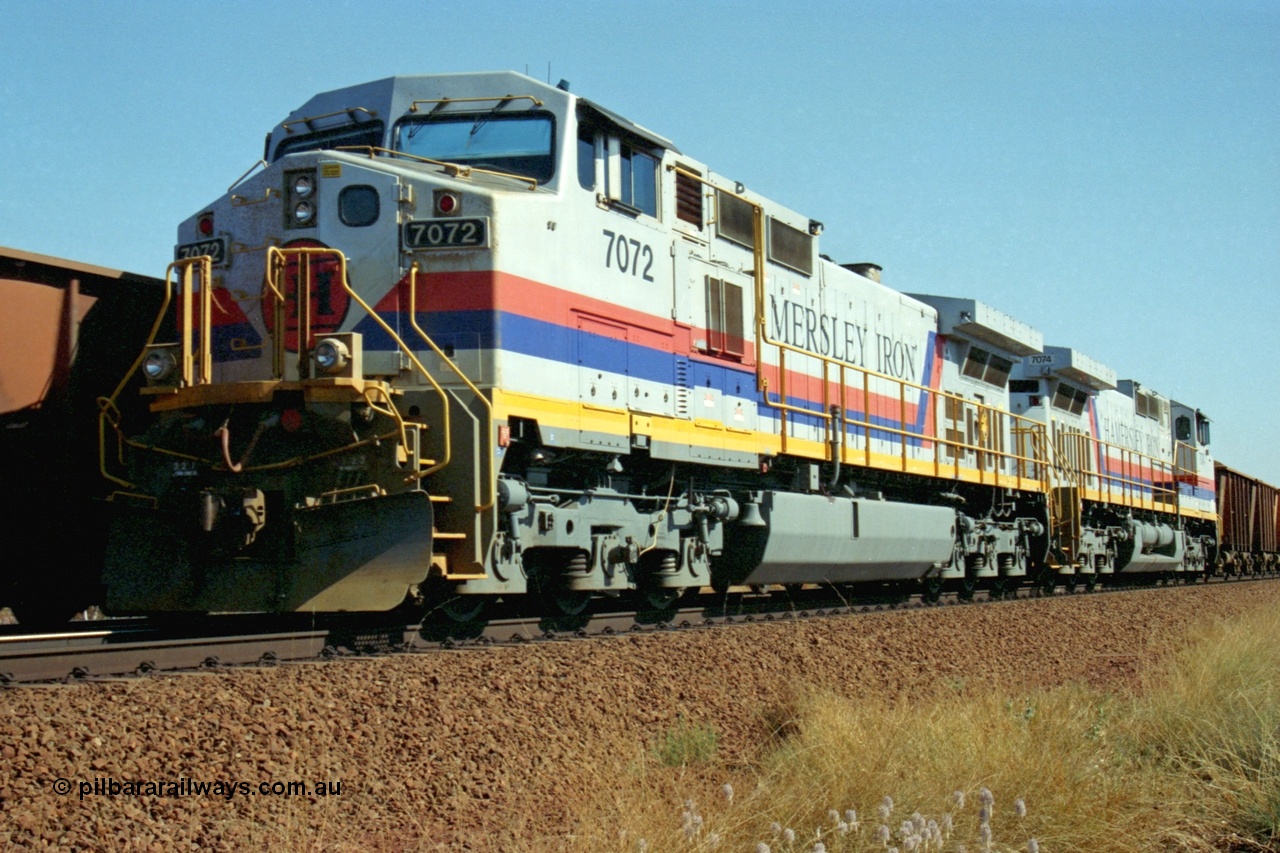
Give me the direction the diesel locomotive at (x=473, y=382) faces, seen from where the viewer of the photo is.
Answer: facing the viewer and to the left of the viewer
